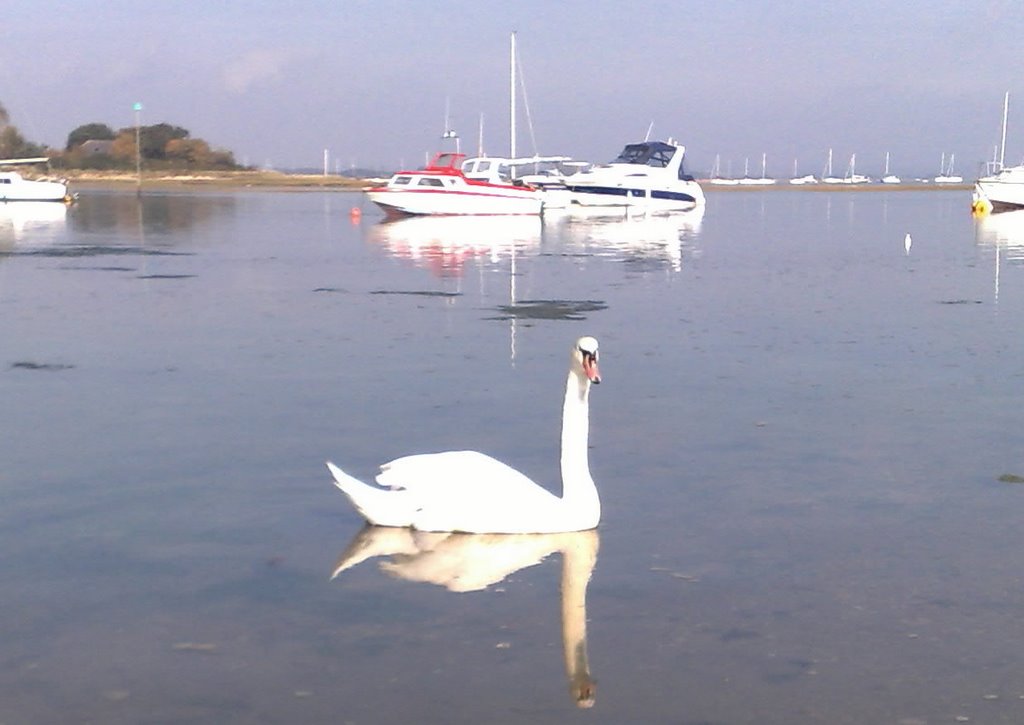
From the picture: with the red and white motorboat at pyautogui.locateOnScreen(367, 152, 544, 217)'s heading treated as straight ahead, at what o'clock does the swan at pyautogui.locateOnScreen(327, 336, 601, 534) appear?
The swan is roughly at 9 o'clock from the red and white motorboat.

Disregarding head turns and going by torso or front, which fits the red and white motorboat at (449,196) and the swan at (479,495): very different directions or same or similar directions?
very different directions

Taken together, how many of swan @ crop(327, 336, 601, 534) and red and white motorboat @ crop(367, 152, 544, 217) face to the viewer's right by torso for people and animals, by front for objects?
1

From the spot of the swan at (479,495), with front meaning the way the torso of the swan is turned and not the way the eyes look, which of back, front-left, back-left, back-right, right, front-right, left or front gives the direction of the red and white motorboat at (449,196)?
left

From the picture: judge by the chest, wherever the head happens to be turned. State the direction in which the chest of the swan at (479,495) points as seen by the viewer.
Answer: to the viewer's right

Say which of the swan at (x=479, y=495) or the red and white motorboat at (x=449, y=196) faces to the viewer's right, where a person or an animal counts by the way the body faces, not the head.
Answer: the swan

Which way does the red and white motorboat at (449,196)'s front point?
to the viewer's left
